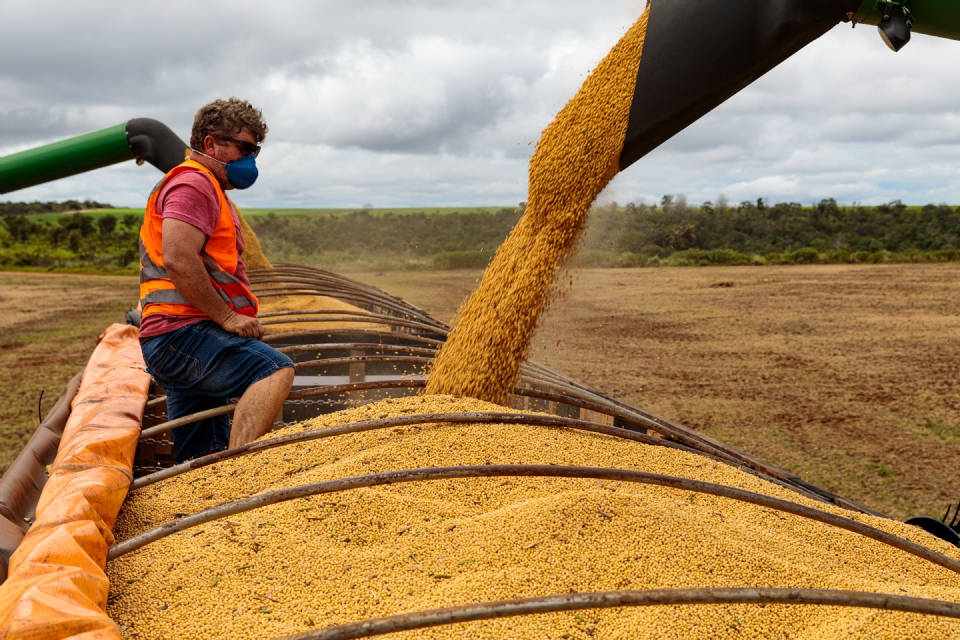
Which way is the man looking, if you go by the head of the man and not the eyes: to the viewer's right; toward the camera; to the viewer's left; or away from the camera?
to the viewer's right

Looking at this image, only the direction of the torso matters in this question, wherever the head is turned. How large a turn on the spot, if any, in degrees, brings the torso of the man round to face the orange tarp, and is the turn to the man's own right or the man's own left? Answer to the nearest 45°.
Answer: approximately 90° to the man's own right

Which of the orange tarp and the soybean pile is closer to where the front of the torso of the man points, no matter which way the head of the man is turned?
the soybean pile

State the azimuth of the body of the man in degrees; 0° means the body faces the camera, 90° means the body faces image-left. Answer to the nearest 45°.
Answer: approximately 270°
